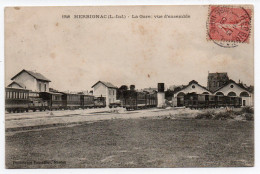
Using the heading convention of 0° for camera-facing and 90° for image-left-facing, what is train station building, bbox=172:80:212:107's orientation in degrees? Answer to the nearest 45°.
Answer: approximately 0°

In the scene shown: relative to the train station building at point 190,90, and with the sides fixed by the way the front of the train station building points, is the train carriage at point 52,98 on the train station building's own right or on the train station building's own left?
on the train station building's own right

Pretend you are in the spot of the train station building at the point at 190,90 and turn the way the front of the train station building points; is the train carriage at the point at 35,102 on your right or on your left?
on your right
